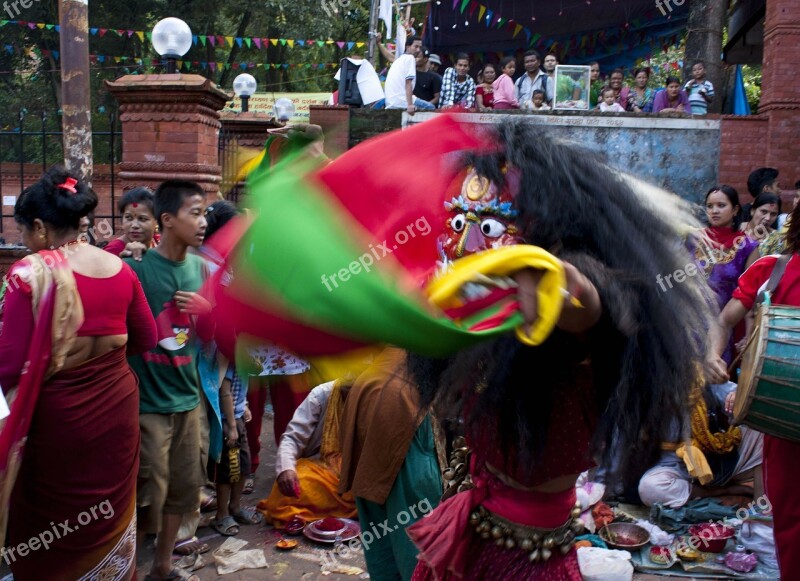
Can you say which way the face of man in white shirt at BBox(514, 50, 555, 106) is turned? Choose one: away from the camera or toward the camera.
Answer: toward the camera

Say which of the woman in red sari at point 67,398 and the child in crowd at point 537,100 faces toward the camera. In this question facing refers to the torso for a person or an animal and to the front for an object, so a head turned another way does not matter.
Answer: the child in crowd

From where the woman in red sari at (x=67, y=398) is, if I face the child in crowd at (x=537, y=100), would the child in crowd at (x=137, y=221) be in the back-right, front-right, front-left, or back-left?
front-left

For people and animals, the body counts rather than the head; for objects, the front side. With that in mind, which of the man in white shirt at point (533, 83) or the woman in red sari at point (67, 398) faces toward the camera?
the man in white shirt

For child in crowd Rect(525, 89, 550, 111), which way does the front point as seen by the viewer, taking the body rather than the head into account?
toward the camera

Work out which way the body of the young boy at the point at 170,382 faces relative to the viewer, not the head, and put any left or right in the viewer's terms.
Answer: facing the viewer and to the right of the viewer

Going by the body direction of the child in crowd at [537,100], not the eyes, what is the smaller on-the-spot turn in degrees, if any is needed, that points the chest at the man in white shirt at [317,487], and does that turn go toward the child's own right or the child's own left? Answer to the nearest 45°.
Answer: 0° — they already face them

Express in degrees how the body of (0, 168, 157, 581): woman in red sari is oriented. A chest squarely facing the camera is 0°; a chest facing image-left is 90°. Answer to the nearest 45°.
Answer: approximately 135°

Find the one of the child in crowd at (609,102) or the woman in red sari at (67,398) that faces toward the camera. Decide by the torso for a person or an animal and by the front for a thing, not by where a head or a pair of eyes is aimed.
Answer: the child in crowd

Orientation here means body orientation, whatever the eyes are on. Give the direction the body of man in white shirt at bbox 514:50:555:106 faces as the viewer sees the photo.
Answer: toward the camera

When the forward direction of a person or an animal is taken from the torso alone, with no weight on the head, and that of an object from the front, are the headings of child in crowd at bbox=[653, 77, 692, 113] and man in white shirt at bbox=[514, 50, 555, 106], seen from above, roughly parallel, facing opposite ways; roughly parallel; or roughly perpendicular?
roughly parallel

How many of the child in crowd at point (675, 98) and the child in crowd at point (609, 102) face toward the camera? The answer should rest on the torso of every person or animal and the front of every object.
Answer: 2
